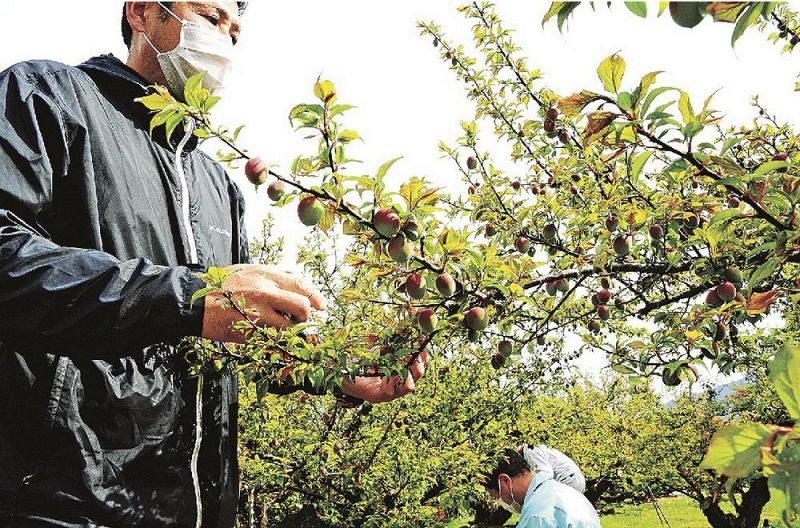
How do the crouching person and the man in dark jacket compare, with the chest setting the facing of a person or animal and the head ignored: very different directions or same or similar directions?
very different directions

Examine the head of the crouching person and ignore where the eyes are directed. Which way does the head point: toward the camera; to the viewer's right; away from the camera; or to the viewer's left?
to the viewer's left

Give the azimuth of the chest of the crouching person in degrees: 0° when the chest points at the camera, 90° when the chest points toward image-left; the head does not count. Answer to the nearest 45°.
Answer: approximately 90°

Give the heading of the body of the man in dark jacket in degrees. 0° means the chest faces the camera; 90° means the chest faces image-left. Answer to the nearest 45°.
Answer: approximately 315°

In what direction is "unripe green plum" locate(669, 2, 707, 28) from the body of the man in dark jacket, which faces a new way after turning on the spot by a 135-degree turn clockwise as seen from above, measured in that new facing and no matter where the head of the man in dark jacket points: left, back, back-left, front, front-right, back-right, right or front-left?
back-left

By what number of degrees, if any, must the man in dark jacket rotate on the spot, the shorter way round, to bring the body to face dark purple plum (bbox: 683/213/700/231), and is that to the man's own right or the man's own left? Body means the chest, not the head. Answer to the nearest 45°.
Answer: approximately 45° to the man's own left

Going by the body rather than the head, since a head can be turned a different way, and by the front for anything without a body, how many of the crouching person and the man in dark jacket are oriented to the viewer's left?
1
